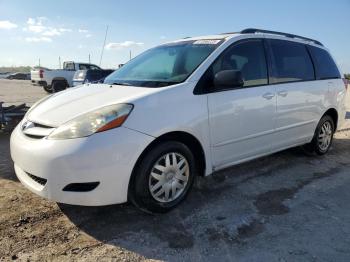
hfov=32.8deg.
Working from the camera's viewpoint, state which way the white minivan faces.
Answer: facing the viewer and to the left of the viewer

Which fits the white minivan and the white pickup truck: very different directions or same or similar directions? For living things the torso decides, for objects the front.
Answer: very different directions

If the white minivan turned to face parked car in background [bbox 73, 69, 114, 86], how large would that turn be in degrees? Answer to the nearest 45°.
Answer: approximately 135° to its right

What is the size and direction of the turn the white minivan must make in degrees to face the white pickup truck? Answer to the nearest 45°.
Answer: approximately 135° to its right

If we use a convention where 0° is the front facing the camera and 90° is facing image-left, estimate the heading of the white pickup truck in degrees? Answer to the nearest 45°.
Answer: approximately 225°
